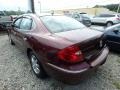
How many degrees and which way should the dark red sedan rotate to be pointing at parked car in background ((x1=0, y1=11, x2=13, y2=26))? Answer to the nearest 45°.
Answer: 0° — it already faces it

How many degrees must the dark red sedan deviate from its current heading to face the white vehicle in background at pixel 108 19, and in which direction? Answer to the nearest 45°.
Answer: approximately 45° to its right

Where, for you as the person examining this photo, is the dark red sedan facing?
facing away from the viewer and to the left of the viewer

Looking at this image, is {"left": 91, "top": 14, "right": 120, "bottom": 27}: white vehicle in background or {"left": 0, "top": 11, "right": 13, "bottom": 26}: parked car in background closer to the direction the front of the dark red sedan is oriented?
the parked car in background

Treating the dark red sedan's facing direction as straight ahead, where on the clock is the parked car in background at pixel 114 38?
The parked car in background is roughly at 3 o'clock from the dark red sedan.
